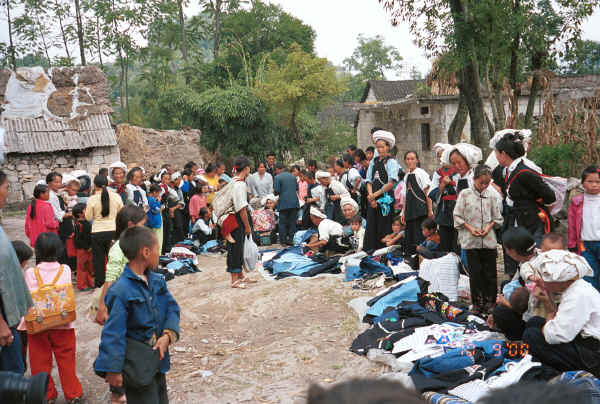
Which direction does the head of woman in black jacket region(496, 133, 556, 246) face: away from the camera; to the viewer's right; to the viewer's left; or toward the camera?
to the viewer's left

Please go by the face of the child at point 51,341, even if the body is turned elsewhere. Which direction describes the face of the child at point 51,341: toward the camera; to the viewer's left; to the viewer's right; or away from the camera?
away from the camera

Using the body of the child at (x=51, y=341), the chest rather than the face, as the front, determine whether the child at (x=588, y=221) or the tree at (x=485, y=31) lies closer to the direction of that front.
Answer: the tree

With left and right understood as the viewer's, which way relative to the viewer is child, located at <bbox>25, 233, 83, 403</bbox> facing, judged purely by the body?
facing away from the viewer

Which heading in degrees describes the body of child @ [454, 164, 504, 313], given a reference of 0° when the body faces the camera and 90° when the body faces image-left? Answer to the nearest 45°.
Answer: approximately 0°
